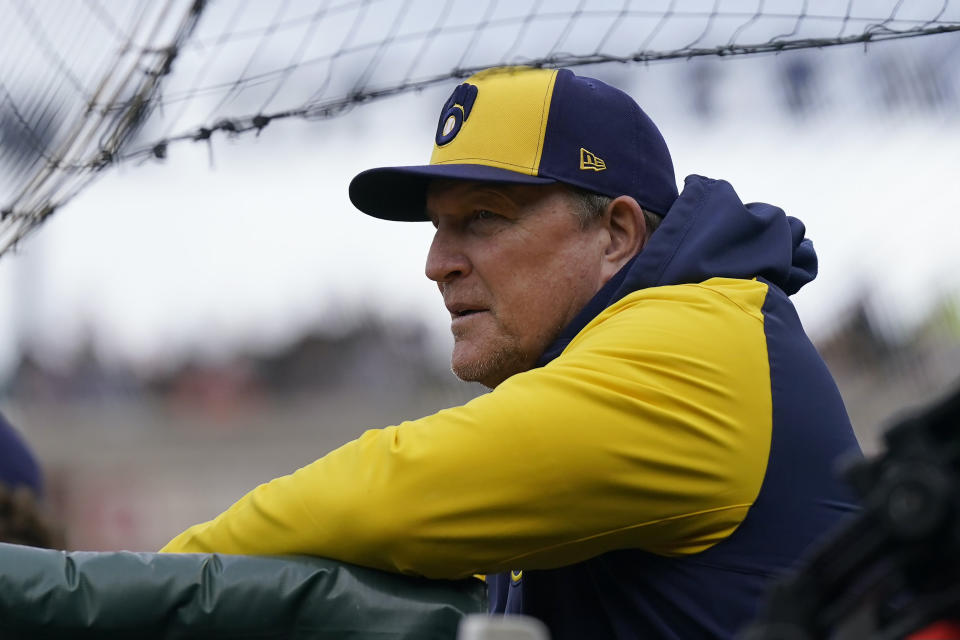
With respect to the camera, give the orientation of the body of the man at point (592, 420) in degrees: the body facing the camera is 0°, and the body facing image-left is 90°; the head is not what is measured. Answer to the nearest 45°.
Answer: approximately 90°

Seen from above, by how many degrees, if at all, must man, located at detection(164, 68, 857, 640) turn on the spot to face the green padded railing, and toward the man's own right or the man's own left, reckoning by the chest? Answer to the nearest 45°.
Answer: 0° — they already face it

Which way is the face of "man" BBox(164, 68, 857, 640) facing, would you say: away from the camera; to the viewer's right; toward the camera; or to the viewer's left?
to the viewer's left

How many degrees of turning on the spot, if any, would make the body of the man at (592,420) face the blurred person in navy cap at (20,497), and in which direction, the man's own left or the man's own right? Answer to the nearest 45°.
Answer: approximately 45° to the man's own right
